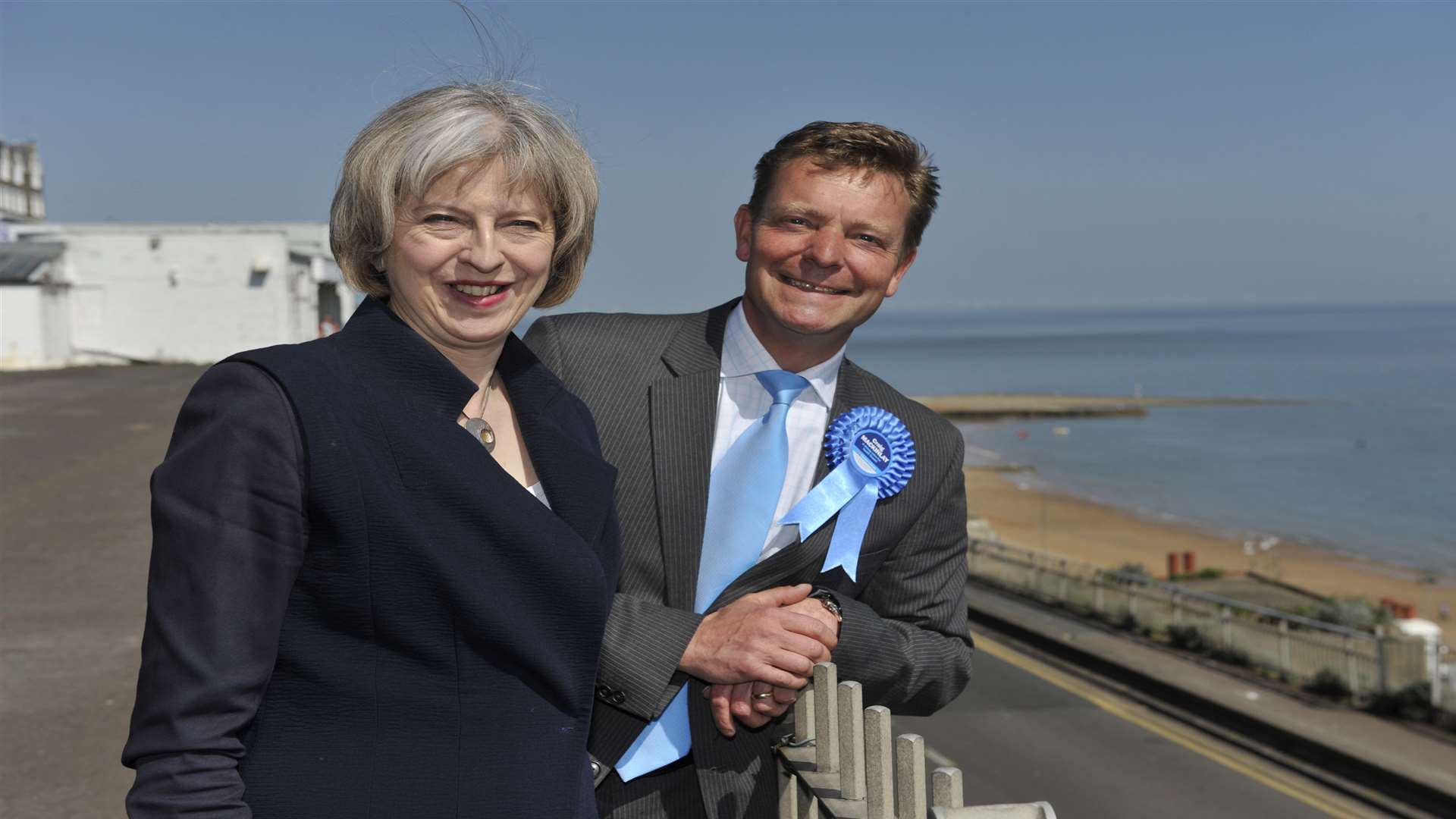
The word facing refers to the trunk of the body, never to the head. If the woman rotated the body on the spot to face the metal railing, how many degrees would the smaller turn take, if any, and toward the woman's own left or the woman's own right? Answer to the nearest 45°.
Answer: approximately 90° to the woman's own left

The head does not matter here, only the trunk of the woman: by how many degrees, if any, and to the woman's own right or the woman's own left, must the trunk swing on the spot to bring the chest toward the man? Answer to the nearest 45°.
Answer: approximately 90° to the woman's own left

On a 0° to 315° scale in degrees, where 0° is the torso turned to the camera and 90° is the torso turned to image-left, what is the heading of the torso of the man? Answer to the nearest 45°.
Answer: approximately 0°

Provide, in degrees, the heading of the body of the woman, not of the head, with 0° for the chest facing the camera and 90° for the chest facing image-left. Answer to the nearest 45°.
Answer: approximately 315°

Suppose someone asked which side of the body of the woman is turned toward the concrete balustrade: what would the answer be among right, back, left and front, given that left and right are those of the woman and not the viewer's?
left
